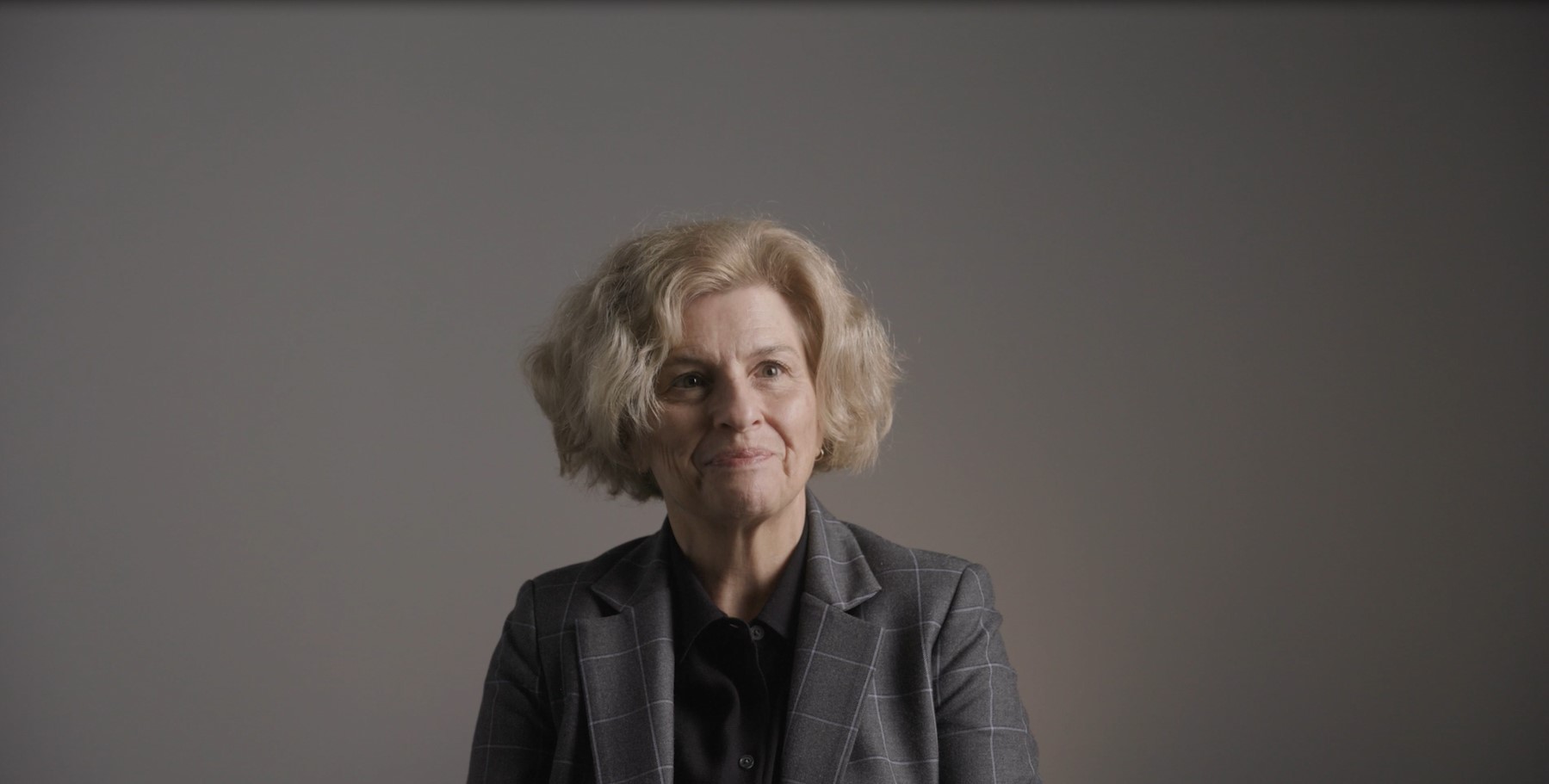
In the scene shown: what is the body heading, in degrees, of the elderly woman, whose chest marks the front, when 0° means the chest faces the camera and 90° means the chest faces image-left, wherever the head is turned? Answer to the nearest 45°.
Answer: approximately 0°
